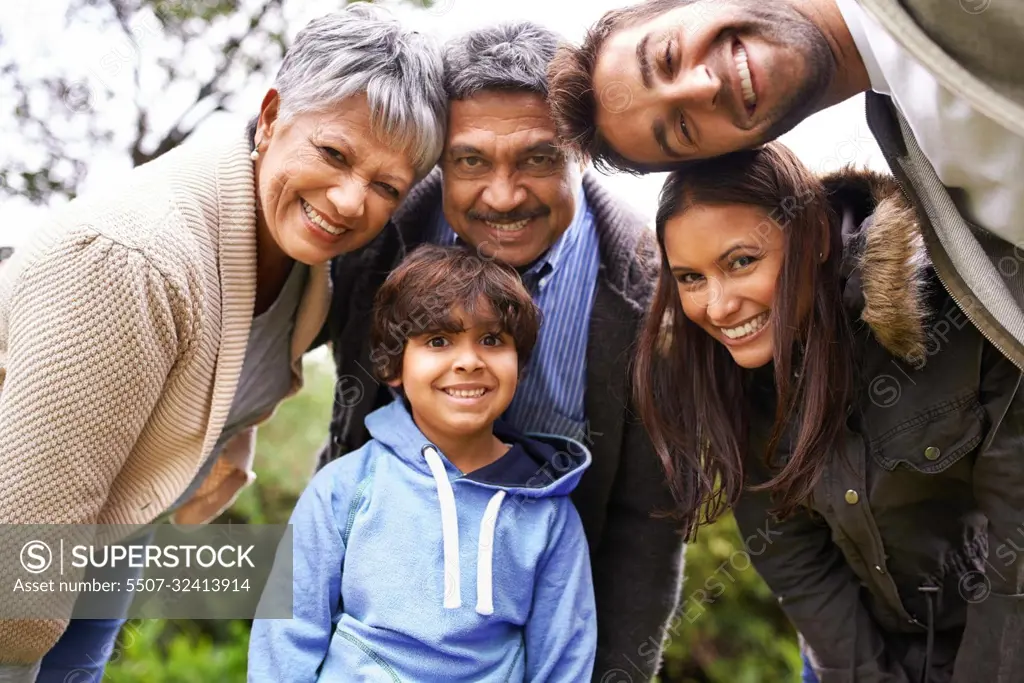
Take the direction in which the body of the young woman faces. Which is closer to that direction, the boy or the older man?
the boy

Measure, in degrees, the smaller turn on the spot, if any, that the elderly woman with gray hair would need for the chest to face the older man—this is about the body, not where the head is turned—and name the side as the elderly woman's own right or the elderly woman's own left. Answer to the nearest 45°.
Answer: approximately 45° to the elderly woman's own left

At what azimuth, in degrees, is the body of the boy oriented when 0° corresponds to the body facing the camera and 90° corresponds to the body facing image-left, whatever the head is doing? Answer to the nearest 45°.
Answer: approximately 0°

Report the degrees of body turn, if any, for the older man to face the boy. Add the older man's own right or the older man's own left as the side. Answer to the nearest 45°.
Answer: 0° — they already face them

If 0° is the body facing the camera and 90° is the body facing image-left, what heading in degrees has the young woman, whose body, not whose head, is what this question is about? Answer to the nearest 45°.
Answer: approximately 45°

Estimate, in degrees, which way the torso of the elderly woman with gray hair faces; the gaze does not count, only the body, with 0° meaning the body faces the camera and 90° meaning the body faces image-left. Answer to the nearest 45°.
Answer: approximately 315°

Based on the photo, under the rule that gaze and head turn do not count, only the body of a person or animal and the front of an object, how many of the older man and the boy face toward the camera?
2

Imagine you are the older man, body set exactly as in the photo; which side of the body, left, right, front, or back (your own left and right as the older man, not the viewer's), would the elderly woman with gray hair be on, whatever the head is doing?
right
